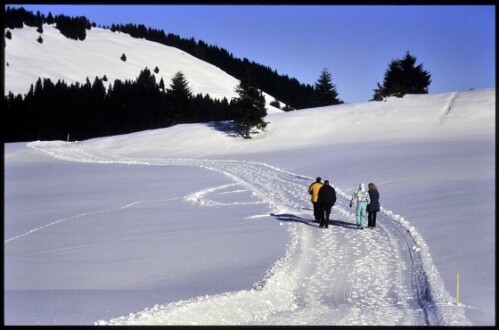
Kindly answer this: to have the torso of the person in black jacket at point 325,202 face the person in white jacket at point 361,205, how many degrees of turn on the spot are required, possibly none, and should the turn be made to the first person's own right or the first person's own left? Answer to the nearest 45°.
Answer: approximately 90° to the first person's own right

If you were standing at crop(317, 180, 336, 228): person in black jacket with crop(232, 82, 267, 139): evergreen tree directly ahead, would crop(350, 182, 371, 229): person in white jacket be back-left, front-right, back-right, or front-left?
back-right

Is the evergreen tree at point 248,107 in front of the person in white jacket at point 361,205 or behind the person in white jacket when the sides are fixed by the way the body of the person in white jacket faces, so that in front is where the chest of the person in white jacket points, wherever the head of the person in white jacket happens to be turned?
in front

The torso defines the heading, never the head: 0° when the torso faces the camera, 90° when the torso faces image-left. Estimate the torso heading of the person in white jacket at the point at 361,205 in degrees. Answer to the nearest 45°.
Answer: approximately 180°

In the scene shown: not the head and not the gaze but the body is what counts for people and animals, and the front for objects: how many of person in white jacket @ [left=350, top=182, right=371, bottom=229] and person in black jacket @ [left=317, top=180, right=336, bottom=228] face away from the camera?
2

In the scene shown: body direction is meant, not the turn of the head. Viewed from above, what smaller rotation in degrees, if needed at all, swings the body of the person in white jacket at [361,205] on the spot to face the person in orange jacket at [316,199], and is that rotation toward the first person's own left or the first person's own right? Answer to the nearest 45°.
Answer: approximately 45° to the first person's own left

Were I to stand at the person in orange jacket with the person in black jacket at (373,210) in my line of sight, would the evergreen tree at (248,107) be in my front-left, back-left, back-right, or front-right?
back-left

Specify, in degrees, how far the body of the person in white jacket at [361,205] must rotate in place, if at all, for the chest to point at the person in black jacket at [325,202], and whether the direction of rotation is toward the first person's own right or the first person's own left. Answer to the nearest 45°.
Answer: approximately 90° to the first person's own left

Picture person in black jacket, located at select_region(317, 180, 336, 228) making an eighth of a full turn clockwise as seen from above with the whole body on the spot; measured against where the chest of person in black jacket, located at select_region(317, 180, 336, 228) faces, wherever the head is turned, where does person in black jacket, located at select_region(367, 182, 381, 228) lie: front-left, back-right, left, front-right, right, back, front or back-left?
front-right

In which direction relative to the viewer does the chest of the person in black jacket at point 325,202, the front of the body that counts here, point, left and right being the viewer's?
facing away from the viewer
